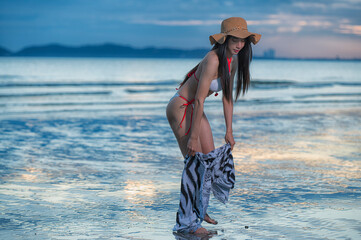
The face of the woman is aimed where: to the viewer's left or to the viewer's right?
to the viewer's right

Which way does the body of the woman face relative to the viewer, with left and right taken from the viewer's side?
facing to the right of the viewer
